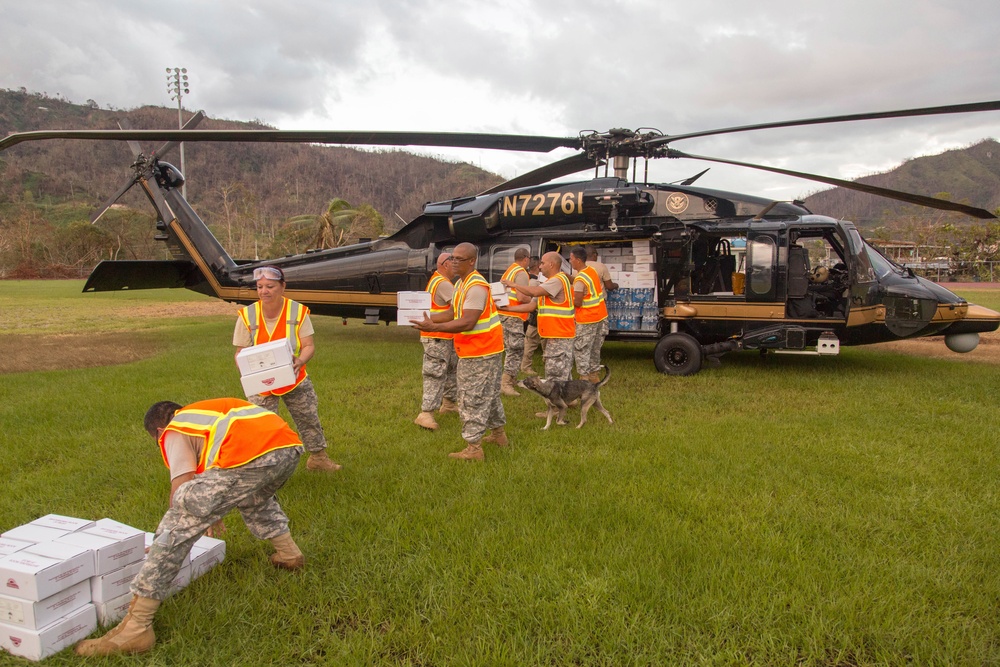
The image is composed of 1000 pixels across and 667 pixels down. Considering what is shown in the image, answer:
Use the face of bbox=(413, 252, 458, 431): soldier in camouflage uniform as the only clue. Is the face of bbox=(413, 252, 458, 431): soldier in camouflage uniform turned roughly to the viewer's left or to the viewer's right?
to the viewer's right

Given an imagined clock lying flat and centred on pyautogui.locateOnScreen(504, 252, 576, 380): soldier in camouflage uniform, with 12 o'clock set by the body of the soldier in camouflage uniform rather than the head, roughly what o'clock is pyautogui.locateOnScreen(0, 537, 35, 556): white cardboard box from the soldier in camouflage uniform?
The white cardboard box is roughly at 10 o'clock from the soldier in camouflage uniform.

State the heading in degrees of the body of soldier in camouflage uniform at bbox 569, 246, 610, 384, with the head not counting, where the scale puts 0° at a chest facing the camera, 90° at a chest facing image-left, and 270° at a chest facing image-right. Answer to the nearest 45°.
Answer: approximately 135°

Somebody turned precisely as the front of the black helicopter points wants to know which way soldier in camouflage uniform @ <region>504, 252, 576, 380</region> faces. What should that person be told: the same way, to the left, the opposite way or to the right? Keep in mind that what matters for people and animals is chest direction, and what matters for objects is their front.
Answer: the opposite way

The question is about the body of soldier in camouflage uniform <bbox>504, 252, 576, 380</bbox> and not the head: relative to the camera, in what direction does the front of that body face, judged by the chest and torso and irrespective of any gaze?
to the viewer's left

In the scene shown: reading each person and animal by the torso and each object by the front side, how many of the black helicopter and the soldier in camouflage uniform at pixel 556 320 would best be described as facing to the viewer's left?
1

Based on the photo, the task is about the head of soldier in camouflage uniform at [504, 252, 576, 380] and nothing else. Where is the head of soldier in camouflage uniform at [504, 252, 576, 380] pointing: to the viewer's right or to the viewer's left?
to the viewer's left

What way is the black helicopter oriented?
to the viewer's right

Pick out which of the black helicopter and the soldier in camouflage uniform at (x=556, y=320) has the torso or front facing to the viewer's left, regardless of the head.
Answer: the soldier in camouflage uniform

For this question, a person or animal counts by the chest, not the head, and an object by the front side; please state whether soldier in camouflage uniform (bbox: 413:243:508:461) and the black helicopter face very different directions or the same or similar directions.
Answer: very different directions

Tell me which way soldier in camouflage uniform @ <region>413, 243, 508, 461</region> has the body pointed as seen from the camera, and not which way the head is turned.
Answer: to the viewer's left

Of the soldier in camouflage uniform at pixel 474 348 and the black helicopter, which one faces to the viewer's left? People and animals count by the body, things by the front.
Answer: the soldier in camouflage uniform
